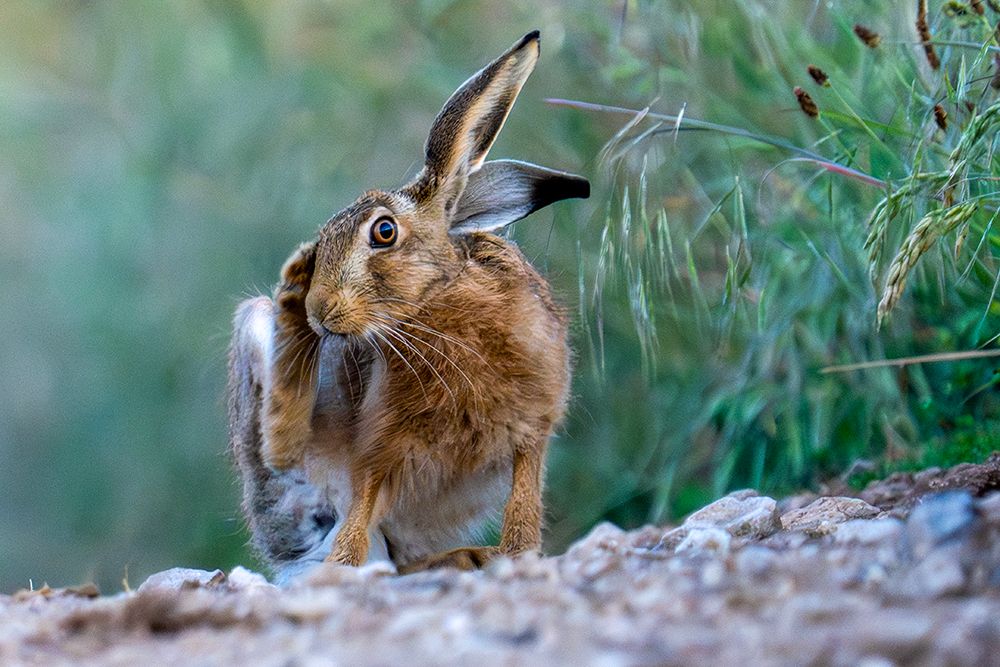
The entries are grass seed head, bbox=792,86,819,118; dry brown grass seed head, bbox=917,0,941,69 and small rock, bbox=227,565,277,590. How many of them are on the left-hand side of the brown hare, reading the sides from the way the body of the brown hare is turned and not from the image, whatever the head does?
2

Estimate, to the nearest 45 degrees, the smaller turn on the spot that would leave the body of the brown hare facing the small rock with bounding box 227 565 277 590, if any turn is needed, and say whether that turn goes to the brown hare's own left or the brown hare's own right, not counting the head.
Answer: approximately 45° to the brown hare's own right

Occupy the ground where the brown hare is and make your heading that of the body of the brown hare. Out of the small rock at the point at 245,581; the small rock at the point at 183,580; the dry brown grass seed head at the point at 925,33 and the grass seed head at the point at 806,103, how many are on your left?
2

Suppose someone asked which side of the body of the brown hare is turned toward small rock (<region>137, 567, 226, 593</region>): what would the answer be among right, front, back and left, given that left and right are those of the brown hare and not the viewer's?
right

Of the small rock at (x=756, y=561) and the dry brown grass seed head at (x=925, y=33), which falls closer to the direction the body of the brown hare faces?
the small rock

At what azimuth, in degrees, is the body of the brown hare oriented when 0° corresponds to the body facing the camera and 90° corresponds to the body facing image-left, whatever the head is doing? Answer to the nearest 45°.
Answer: approximately 0°

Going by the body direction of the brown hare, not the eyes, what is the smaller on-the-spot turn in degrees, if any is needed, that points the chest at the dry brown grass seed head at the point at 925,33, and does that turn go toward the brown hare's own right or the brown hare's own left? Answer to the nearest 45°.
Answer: approximately 90° to the brown hare's own left
